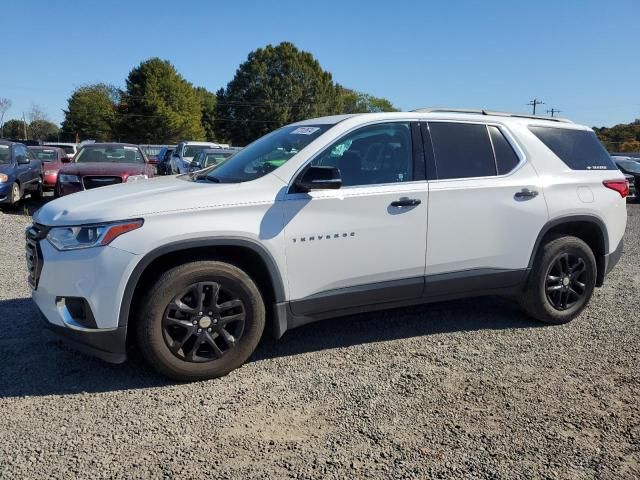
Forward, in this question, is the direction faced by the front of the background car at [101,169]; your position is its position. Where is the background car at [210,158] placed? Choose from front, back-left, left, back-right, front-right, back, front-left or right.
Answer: back-left

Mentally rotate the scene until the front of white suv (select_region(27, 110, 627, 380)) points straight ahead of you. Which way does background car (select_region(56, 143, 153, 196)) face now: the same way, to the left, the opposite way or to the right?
to the left

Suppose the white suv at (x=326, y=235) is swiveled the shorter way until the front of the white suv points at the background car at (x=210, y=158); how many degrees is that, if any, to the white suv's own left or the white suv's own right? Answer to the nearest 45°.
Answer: approximately 135° to the white suv's own right

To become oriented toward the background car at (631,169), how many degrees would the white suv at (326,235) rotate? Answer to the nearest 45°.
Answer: approximately 180°

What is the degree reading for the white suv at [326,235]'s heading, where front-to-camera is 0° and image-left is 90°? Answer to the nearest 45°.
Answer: approximately 45°

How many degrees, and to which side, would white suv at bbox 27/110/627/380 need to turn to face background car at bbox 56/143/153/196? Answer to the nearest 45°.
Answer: approximately 90° to its right

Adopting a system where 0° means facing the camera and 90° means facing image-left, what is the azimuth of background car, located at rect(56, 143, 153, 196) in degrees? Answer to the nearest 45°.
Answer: approximately 0°

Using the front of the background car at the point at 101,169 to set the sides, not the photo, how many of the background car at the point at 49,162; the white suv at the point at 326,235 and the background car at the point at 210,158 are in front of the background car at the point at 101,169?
1

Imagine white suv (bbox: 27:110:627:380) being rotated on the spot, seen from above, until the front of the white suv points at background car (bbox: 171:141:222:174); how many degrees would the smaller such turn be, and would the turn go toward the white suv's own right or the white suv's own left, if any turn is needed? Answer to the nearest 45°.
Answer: approximately 135° to the white suv's own right

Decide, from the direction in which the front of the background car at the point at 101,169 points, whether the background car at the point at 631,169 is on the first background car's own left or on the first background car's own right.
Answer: on the first background car's own left

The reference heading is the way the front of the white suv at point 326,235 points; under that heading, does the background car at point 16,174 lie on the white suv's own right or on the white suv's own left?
on the white suv's own right
